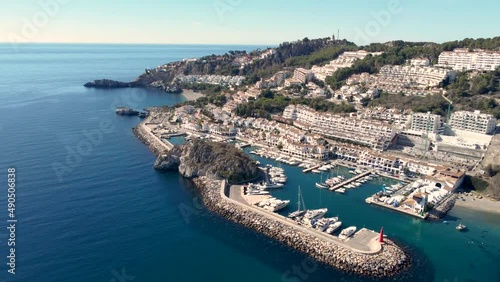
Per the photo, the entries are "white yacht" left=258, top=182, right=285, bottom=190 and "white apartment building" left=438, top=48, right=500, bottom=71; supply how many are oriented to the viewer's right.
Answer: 1

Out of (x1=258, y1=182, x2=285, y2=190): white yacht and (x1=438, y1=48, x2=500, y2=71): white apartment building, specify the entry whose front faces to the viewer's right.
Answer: the white yacht

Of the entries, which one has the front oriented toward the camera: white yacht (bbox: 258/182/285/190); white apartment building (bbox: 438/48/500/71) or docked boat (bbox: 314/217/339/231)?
the white apartment building

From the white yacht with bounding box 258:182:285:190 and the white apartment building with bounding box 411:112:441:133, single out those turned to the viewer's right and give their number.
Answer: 1

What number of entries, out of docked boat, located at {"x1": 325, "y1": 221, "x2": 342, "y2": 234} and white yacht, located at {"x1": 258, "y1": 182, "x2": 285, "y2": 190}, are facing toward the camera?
0

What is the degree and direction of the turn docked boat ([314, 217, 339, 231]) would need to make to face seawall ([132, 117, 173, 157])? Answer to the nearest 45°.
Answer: approximately 90° to its left

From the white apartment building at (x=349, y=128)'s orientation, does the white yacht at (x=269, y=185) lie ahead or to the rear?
ahead

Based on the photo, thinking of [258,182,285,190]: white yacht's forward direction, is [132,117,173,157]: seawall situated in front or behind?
behind

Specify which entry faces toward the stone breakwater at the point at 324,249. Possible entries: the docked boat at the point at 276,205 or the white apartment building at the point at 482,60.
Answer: the white apartment building

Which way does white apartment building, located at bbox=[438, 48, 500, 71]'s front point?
toward the camera

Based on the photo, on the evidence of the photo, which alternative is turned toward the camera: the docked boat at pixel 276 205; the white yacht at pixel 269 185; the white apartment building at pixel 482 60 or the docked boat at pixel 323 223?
the white apartment building

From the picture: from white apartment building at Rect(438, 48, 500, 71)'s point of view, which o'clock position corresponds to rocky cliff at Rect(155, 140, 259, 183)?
The rocky cliff is roughly at 1 o'clock from the white apartment building.

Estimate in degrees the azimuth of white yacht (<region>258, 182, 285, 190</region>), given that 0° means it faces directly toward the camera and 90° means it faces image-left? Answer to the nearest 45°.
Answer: approximately 270°

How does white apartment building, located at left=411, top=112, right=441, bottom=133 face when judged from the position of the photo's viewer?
facing the viewer and to the left of the viewer

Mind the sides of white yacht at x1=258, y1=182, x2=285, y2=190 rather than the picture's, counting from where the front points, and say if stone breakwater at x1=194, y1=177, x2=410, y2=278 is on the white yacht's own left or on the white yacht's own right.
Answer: on the white yacht's own right

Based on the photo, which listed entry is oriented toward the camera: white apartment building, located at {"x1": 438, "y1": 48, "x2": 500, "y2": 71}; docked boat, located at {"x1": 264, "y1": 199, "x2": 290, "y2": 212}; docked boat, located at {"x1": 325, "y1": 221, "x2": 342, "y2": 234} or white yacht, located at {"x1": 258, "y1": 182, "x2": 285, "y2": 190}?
the white apartment building

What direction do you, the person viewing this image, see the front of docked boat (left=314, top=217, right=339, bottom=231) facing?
facing away from the viewer and to the right of the viewer
